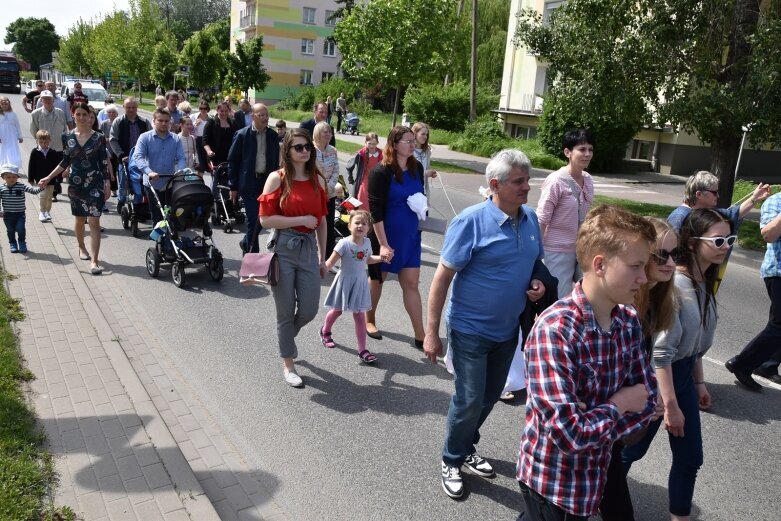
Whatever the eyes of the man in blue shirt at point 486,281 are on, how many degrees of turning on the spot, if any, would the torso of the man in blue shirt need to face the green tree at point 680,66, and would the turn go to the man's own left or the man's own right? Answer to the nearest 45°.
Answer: approximately 135° to the man's own left

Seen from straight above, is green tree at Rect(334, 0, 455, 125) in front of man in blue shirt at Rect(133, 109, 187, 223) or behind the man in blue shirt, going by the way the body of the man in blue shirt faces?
behind

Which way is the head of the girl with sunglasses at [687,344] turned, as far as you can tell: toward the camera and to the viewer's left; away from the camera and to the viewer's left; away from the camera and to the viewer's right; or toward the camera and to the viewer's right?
toward the camera and to the viewer's right

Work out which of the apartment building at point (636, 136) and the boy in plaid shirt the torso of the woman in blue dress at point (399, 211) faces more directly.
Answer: the boy in plaid shirt

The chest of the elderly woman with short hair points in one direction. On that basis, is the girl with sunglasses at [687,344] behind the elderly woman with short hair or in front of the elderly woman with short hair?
in front

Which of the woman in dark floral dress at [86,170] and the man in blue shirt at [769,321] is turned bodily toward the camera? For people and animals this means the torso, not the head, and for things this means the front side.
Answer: the woman in dark floral dress

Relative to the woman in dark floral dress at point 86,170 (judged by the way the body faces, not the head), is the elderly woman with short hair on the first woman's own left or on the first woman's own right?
on the first woman's own left

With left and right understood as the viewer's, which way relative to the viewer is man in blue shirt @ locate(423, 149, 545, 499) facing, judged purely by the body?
facing the viewer and to the right of the viewer

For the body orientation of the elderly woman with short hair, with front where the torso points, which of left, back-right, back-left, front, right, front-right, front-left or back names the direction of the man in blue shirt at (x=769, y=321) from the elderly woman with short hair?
front

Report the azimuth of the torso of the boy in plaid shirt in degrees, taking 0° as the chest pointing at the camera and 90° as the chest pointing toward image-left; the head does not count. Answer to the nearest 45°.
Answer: approximately 315°

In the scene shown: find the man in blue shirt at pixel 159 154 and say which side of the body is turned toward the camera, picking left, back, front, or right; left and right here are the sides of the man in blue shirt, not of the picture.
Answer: front

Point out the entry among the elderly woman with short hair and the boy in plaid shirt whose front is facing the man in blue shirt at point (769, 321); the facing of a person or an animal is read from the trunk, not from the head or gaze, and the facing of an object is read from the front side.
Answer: the elderly woman with short hair

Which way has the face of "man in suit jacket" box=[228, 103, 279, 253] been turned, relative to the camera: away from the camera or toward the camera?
toward the camera

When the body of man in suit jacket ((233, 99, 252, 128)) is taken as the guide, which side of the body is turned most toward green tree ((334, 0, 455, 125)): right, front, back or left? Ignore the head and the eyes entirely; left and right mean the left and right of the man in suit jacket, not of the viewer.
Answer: left

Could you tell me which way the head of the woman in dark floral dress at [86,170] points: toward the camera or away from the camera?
toward the camera

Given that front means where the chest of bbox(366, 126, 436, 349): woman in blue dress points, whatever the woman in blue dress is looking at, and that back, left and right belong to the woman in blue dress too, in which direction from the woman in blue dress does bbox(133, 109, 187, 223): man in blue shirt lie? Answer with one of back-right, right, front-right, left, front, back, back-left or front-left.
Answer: back
